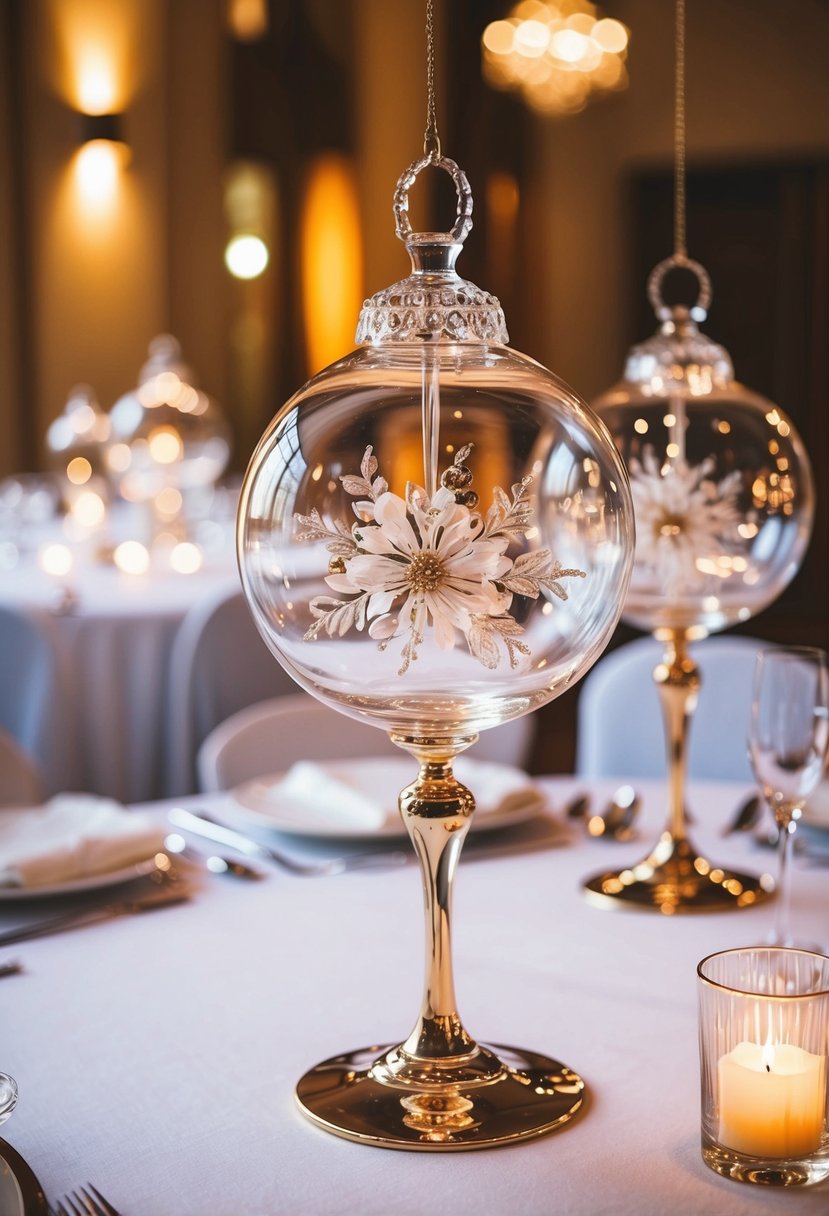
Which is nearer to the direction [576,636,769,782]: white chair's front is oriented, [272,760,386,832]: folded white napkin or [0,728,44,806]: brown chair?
the folded white napkin

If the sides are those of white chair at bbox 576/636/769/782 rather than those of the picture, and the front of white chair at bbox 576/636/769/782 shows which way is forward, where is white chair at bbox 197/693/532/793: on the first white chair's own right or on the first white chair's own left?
on the first white chair's own right

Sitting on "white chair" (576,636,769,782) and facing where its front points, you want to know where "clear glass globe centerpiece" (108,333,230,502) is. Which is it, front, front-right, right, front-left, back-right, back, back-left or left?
back-right

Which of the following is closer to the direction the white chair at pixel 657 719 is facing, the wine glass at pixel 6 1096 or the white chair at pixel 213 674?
the wine glass

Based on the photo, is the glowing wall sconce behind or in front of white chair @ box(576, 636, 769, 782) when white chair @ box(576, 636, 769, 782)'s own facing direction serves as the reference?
behind

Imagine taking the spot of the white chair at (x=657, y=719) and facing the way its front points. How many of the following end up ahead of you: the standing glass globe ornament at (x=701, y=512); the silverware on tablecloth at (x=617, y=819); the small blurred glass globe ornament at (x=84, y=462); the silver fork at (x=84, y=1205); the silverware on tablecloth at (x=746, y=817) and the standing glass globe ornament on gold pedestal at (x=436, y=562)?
5

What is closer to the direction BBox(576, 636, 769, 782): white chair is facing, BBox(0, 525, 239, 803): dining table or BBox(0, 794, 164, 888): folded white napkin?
the folded white napkin

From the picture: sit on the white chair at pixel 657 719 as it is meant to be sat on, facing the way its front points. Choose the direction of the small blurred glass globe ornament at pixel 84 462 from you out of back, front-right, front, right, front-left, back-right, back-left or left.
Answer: back-right

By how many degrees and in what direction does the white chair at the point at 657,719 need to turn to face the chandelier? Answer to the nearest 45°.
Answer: approximately 180°

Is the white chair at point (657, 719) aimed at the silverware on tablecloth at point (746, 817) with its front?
yes

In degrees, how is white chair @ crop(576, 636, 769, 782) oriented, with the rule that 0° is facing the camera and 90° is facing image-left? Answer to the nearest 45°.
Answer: approximately 0°

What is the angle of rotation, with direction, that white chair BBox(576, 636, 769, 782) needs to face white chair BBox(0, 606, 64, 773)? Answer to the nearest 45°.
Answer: approximately 90° to its right

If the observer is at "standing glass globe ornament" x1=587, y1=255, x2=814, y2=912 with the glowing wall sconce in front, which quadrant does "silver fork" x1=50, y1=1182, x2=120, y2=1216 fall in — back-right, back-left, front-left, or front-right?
back-left

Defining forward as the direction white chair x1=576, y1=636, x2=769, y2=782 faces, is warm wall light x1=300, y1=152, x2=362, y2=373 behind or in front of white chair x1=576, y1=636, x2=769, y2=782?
behind

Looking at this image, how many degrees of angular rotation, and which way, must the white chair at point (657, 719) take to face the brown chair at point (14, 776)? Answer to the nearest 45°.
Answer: approximately 45° to its right

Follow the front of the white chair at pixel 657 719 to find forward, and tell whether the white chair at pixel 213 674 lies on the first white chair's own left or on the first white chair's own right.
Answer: on the first white chair's own right

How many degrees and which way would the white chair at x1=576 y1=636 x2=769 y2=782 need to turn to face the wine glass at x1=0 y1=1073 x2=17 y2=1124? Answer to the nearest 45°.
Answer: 0° — it already faces it
